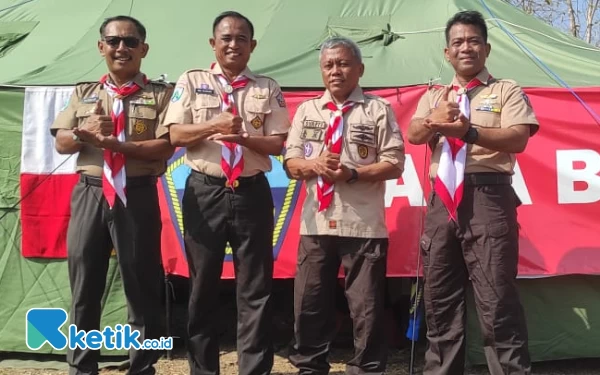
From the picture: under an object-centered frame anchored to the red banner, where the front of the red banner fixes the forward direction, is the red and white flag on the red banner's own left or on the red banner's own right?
on the red banner's own right

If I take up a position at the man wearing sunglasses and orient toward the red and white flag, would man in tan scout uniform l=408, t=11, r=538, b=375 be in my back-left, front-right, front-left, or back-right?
back-right

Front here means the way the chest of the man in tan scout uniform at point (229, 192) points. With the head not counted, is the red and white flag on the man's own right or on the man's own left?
on the man's own right

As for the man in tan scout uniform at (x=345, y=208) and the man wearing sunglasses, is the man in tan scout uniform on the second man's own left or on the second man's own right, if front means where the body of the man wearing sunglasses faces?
on the second man's own left

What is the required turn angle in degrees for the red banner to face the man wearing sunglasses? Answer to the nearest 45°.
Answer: approximately 90° to its right
